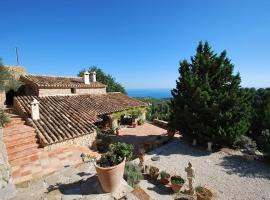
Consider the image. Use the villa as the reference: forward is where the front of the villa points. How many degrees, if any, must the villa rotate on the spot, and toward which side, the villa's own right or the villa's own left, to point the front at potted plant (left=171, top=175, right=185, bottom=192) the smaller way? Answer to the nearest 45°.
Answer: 0° — it already faces it

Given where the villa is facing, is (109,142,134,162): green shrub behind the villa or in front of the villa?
in front

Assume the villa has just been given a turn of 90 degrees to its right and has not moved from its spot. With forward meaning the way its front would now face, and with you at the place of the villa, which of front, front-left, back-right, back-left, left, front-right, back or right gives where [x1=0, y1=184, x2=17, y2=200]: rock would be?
front-left

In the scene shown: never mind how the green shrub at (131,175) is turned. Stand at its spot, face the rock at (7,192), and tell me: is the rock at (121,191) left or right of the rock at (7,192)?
left

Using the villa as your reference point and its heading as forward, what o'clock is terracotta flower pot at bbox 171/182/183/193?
The terracotta flower pot is roughly at 12 o'clock from the villa.

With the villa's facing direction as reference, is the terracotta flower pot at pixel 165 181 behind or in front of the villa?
in front

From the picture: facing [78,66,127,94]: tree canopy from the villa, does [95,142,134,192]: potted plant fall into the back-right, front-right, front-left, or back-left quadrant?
back-right

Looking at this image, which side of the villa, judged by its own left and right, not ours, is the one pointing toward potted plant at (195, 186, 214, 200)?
front

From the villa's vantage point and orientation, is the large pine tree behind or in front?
in front

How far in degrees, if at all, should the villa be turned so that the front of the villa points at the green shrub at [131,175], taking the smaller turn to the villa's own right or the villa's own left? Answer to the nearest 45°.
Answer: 0° — it already faces it

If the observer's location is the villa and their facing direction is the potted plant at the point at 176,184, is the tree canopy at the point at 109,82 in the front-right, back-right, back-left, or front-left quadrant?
back-left

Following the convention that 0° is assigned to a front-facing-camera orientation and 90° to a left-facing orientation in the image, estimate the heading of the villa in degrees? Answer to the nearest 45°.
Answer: approximately 315°
